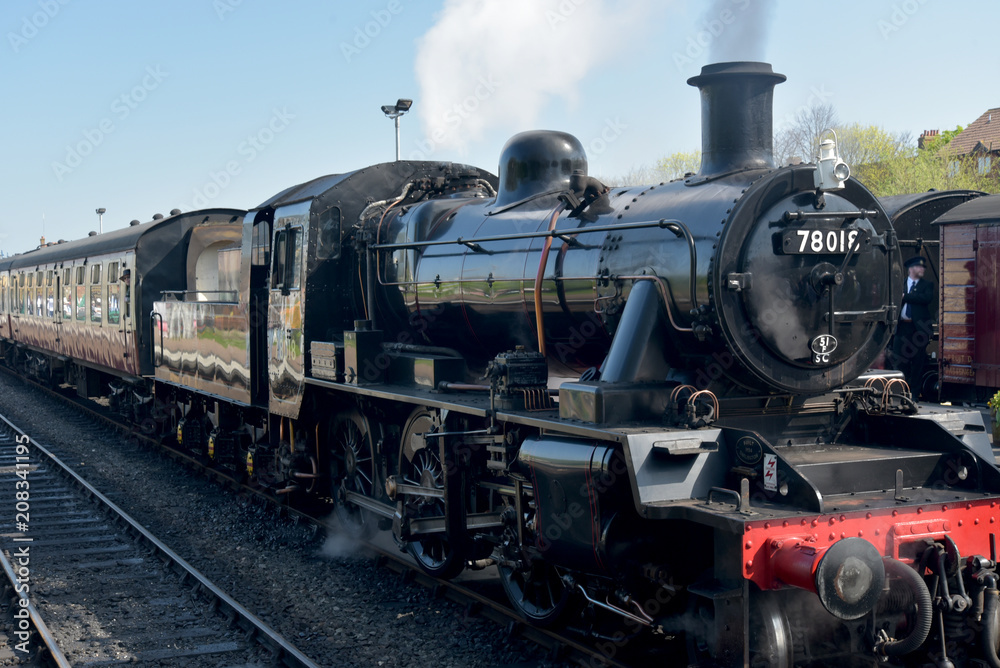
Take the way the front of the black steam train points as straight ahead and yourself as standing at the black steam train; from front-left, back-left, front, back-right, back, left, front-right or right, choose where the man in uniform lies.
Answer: left

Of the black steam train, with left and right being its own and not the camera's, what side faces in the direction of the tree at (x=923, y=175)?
left

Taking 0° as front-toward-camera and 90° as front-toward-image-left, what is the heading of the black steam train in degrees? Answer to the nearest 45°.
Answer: approximately 315°

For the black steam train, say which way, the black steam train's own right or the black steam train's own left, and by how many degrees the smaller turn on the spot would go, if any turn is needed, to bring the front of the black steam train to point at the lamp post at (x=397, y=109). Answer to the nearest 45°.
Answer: approximately 135° to the black steam train's own left

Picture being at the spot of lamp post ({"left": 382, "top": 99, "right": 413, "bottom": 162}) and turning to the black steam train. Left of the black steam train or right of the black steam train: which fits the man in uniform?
left
